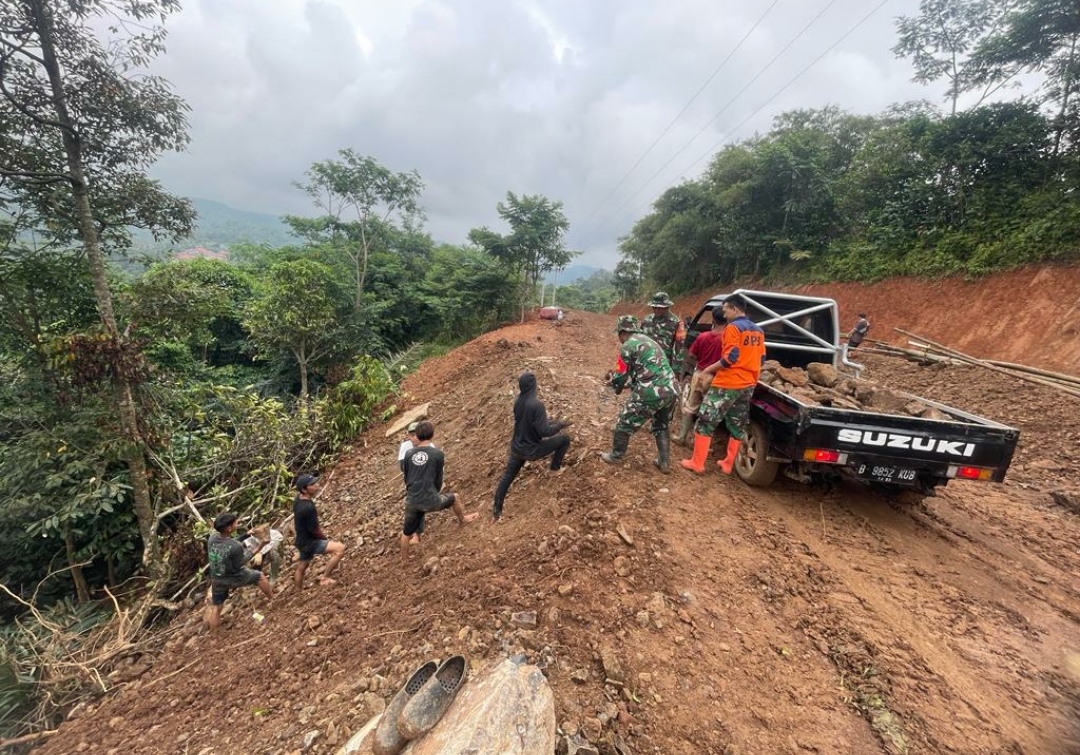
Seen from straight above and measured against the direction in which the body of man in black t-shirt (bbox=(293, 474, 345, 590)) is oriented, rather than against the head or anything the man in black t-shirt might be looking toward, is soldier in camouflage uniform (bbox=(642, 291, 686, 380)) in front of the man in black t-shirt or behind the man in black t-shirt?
in front

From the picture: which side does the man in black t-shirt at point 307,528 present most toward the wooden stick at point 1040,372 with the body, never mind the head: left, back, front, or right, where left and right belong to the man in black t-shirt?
front

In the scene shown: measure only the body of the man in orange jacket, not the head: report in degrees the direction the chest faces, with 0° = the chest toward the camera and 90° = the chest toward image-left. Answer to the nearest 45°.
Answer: approximately 135°

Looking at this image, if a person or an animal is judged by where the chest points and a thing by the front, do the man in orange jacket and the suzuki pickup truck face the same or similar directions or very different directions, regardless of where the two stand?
same or similar directions

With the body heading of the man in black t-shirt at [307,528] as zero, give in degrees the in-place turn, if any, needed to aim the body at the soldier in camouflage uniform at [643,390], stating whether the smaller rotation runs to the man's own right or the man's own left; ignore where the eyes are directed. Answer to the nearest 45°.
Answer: approximately 45° to the man's own right

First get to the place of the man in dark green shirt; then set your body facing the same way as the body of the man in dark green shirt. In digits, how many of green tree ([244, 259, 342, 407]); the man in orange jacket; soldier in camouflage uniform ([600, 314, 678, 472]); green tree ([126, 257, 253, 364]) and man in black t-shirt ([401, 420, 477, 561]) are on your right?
3

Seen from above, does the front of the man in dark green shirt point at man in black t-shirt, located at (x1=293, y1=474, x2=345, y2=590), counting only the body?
no

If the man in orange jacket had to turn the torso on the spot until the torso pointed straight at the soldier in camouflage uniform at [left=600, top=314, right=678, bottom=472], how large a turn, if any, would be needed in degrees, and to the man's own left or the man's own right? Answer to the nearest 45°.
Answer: approximately 45° to the man's own left

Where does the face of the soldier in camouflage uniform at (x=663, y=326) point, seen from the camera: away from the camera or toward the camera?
toward the camera

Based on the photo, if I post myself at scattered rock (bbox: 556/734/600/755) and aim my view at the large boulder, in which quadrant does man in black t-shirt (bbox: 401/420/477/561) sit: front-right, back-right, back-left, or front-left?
front-right

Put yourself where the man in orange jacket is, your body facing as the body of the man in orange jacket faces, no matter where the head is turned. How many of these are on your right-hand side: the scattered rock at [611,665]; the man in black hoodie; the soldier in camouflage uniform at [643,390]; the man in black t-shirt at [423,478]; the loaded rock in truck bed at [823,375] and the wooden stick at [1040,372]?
2

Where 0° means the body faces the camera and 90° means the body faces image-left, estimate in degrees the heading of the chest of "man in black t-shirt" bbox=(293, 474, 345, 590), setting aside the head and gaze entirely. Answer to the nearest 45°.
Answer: approximately 270°
